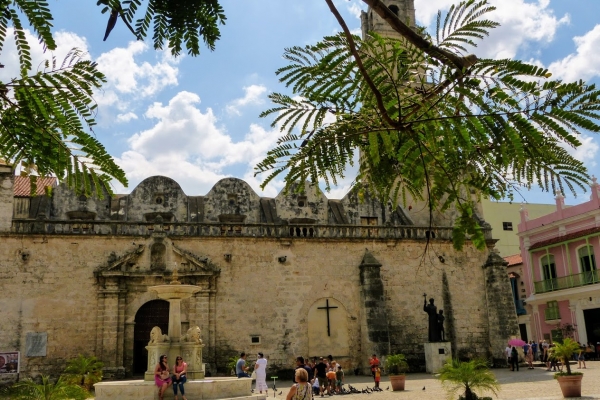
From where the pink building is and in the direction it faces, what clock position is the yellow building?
The yellow building is roughly at 4 o'clock from the pink building.

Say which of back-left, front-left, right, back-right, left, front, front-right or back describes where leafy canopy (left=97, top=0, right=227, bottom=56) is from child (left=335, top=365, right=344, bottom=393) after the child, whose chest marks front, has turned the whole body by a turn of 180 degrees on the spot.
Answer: front

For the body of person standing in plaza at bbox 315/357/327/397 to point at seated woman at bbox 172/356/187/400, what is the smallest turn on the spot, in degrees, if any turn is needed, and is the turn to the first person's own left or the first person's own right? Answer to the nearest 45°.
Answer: approximately 135° to the first person's own left

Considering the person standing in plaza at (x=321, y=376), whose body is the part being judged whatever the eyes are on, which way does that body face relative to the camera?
away from the camera

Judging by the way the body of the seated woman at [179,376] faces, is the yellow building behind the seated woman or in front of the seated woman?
behind

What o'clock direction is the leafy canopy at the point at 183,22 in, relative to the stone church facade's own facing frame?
The leafy canopy is roughly at 12 o'clock from the stone church facade.

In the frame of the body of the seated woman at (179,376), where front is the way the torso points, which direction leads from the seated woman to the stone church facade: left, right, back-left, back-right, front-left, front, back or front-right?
back

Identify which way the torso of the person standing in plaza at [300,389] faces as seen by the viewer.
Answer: away from the camera

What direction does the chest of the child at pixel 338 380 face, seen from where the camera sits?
away from the camera

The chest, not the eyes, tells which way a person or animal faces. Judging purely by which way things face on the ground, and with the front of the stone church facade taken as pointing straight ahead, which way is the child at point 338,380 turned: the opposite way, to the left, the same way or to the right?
the opposite way
